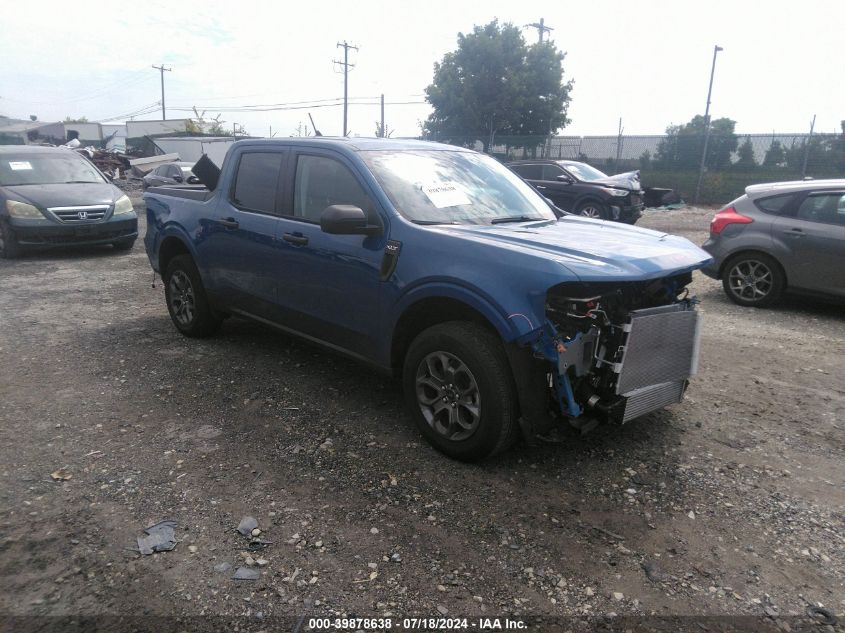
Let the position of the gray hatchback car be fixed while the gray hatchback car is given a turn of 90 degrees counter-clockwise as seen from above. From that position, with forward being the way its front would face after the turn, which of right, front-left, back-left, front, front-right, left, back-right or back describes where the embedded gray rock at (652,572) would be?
back

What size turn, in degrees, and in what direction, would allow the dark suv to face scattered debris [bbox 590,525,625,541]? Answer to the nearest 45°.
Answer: approximately 45° to its right

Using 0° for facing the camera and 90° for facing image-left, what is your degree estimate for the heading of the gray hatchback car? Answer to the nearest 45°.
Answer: approximately 270°

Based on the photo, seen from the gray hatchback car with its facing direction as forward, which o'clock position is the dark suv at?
The dark suv is roughly at 8 o'clock from the gray hatchback car.

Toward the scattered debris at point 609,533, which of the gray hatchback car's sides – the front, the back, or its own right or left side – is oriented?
right

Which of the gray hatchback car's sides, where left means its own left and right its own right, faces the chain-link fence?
left

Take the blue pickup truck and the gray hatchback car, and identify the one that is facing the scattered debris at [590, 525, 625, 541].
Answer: the blue pickup truck

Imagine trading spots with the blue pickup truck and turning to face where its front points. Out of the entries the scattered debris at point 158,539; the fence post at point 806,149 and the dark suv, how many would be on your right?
1

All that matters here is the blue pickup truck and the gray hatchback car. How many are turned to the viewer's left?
0

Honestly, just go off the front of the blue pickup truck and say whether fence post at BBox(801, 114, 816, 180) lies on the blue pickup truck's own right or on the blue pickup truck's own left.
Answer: on the blue pickup truck's own left

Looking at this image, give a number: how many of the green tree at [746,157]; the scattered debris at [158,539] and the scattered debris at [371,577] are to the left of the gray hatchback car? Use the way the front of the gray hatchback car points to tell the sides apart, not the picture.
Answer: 1

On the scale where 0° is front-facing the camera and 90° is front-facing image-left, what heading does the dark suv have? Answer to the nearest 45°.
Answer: approximately 315°
